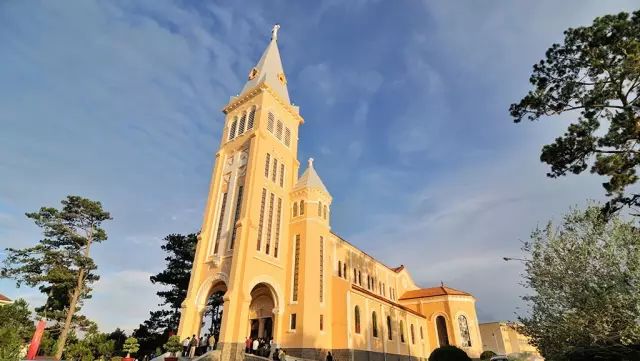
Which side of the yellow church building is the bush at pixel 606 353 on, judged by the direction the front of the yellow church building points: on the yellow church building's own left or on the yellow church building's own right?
on the yellow church building's own left

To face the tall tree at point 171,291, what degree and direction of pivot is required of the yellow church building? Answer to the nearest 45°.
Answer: approximately 90° to its right

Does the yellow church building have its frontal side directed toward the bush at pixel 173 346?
yes

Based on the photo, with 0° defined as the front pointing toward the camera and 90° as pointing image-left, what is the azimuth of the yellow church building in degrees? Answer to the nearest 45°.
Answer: approximately 45°
